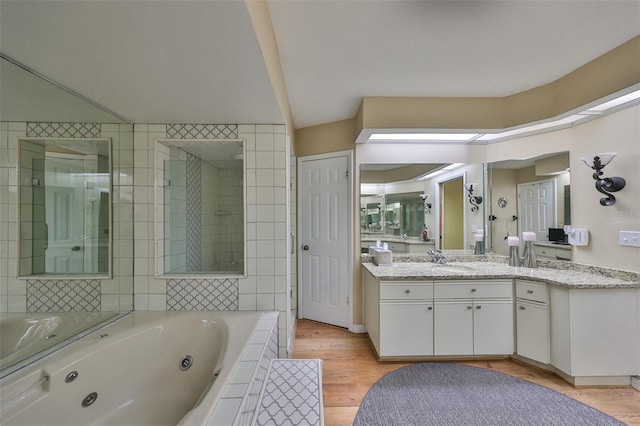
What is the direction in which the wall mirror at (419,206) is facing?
toward the camera

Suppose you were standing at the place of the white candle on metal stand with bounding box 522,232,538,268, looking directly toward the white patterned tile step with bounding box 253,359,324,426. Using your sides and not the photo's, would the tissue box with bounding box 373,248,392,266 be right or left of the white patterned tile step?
right

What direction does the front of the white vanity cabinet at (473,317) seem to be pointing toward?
toward the camera

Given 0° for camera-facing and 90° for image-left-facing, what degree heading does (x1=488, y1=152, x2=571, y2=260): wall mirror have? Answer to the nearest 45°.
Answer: approximately 45°

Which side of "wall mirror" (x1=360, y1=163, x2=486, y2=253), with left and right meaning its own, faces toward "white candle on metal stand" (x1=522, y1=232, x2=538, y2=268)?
left

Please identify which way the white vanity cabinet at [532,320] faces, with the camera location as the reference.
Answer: facing the viewer and to the left of the viewer

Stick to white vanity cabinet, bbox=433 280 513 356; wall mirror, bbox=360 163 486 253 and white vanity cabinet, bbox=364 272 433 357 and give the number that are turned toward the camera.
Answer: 3

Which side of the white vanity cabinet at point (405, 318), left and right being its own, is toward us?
front

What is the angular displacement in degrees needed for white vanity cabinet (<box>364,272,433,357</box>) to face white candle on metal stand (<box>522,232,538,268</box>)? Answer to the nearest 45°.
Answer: approximately 135° to its left

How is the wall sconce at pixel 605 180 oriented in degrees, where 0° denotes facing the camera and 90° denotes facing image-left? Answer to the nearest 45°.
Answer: approximately 45°

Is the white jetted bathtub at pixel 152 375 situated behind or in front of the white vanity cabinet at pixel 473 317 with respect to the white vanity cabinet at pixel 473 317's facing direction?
in front
